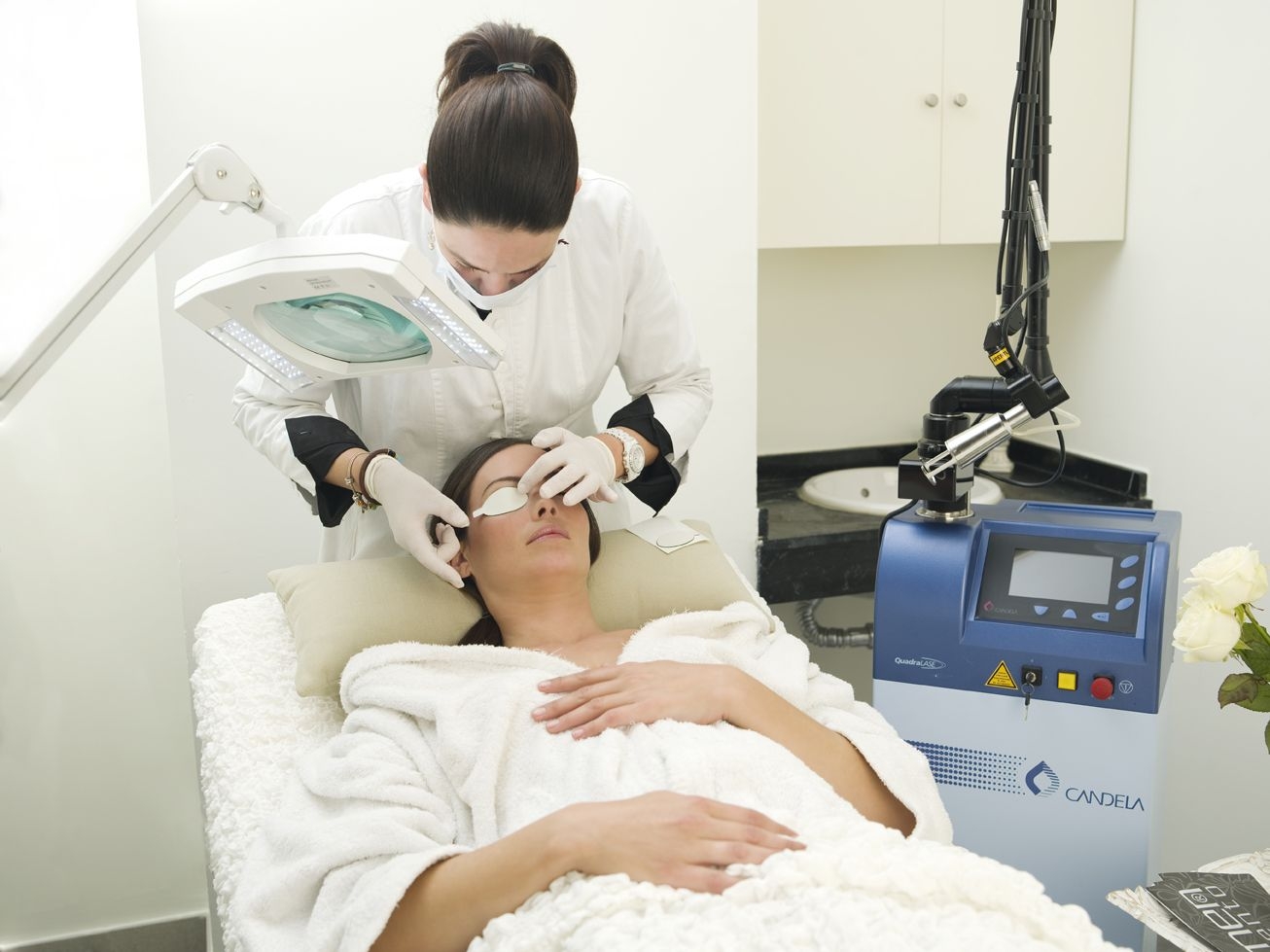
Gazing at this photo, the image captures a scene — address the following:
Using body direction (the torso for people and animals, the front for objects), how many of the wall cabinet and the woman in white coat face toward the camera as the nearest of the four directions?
2

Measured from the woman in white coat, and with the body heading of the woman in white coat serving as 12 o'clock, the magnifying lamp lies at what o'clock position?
The magnifying lamp is roughly at 1 o'clock from the woman in white coat.

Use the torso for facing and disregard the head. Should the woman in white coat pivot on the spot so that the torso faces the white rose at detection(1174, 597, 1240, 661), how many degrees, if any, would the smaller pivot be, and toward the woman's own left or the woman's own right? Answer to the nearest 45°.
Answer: approximately 45° to the woman's own left

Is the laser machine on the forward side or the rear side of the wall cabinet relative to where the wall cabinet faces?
on the forward side

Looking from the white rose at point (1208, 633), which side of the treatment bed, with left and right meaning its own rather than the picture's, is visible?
left

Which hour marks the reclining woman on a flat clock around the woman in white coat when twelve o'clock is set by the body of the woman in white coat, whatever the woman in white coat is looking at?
The reclining woman is roughly at 12 o'clock from the woman in white coat.

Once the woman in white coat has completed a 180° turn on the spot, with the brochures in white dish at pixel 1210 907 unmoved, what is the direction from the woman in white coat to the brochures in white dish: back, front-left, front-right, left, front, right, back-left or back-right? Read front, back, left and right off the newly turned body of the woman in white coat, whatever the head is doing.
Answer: back-right

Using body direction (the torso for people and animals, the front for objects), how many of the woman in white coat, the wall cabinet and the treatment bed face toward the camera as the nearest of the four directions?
3

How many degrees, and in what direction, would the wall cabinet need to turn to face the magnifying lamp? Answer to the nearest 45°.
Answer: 0° — it already faces it

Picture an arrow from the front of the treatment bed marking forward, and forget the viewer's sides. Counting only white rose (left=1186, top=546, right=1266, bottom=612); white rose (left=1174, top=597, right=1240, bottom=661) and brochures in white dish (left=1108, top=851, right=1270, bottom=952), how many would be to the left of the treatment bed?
3

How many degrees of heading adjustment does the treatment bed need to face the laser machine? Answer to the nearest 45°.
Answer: approximately 135° to its left
